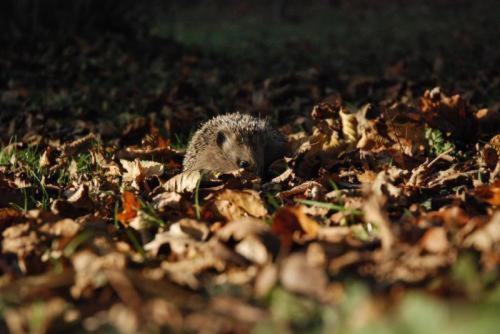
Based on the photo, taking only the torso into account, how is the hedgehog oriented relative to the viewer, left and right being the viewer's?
facing the viewer and to the right of the viewer

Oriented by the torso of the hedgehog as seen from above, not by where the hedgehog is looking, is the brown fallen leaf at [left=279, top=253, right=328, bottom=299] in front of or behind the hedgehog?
in front

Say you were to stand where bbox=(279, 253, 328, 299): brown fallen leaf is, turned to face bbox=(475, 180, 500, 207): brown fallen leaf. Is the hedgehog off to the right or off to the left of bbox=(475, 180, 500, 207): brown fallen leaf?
left

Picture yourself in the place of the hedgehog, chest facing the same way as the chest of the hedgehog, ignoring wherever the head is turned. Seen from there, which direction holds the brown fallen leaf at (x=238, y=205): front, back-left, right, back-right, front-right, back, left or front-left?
front-right

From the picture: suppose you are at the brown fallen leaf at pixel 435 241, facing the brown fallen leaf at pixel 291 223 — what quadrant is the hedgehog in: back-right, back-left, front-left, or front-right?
front-right

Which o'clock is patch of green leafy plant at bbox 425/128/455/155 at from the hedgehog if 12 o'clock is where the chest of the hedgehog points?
The patch of green leafy plant is roughly at 11 o'clock from the hedgehog.

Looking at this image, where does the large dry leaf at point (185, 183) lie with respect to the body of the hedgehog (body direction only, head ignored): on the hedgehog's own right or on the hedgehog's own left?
on the hedgehog's own right

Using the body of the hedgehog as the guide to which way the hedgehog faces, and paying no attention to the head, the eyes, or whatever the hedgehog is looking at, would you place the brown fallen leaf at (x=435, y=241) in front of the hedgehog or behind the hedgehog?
in front

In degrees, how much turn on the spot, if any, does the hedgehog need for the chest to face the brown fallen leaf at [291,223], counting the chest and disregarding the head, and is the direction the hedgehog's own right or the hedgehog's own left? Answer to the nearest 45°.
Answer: approximately 45° to the hedgehog's own right

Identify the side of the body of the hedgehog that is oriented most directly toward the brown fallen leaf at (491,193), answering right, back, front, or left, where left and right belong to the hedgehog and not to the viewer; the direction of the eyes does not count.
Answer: front

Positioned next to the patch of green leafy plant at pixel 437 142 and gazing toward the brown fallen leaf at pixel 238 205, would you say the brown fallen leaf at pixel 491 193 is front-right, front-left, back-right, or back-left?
front-left
